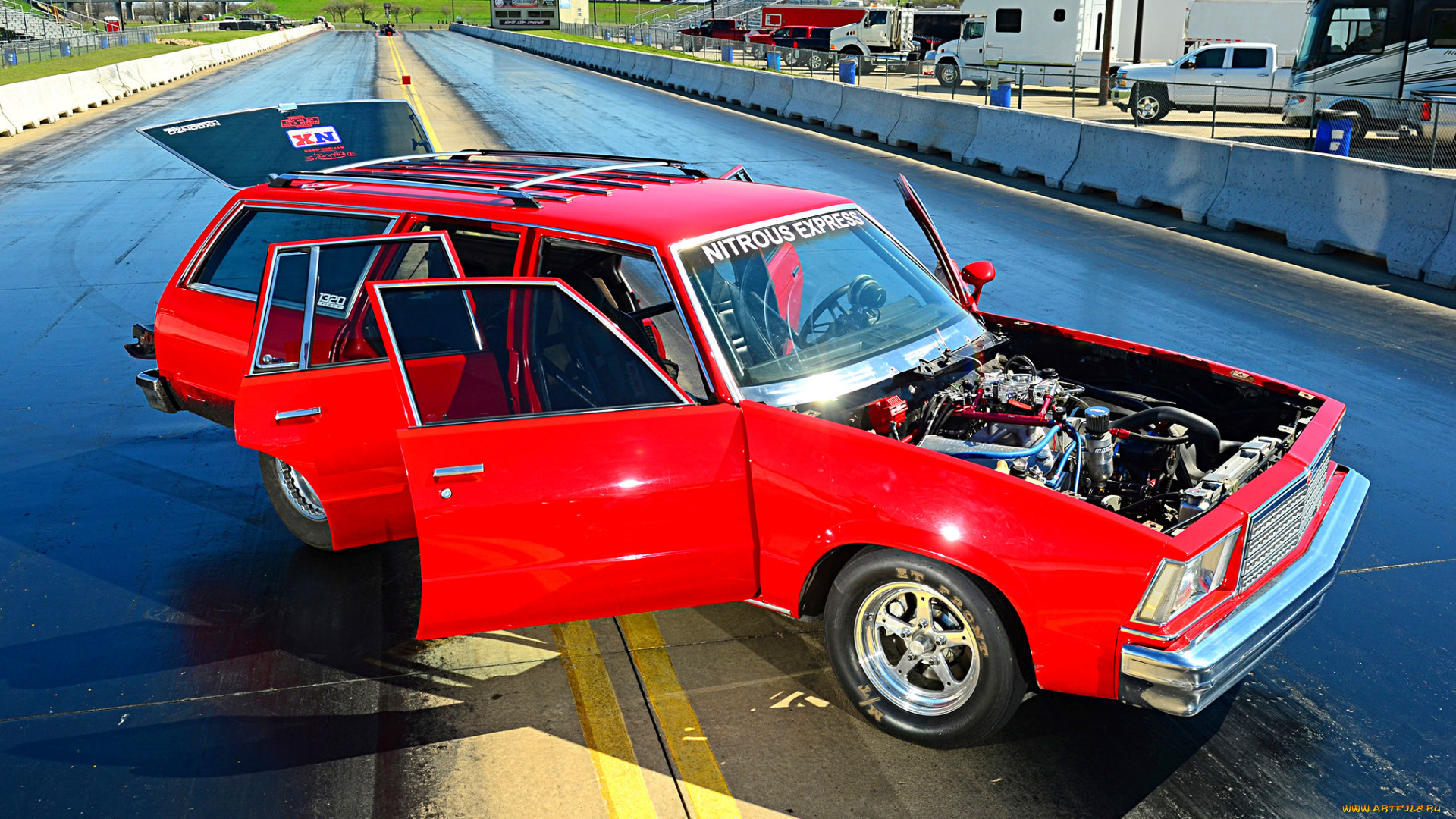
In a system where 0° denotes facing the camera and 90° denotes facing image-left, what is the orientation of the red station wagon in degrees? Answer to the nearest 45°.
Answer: approximately 315°

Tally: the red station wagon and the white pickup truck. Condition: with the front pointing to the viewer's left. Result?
1

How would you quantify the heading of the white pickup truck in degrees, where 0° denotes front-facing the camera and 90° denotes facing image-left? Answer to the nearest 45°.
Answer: approximately 90°
